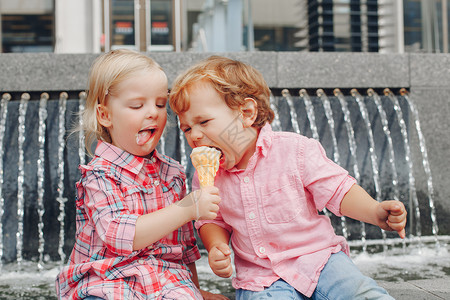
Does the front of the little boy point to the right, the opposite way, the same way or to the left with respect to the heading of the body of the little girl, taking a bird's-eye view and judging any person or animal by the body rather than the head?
to the right

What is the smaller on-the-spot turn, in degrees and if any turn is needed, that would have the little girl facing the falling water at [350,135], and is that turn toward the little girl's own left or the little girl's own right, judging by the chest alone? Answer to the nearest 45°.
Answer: approximately 90° to the little girl's own left

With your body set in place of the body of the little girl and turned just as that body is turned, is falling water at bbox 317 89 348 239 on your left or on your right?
on your left

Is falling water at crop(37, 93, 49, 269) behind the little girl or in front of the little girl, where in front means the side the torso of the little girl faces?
behind

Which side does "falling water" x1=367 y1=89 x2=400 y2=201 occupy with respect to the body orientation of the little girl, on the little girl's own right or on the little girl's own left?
on the little girl's own left

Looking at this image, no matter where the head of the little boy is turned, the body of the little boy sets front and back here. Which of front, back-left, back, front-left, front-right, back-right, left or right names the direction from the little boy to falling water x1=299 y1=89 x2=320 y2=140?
back-right

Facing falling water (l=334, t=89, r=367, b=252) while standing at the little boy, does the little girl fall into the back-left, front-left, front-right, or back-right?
back-left

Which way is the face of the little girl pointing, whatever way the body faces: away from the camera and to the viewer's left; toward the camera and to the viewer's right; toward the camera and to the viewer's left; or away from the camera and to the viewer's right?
toward the camera and to the viewer's right

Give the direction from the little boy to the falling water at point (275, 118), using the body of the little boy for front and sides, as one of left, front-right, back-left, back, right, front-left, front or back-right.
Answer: back-right

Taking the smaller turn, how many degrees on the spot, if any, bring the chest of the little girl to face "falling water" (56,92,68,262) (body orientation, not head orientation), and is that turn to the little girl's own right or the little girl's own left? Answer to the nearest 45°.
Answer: approximately 135° to the little girl's own left

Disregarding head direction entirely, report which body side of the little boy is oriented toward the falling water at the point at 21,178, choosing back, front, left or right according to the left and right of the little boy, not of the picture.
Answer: right

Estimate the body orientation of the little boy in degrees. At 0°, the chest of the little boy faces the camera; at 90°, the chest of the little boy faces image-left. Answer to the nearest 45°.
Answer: approximately 45°
